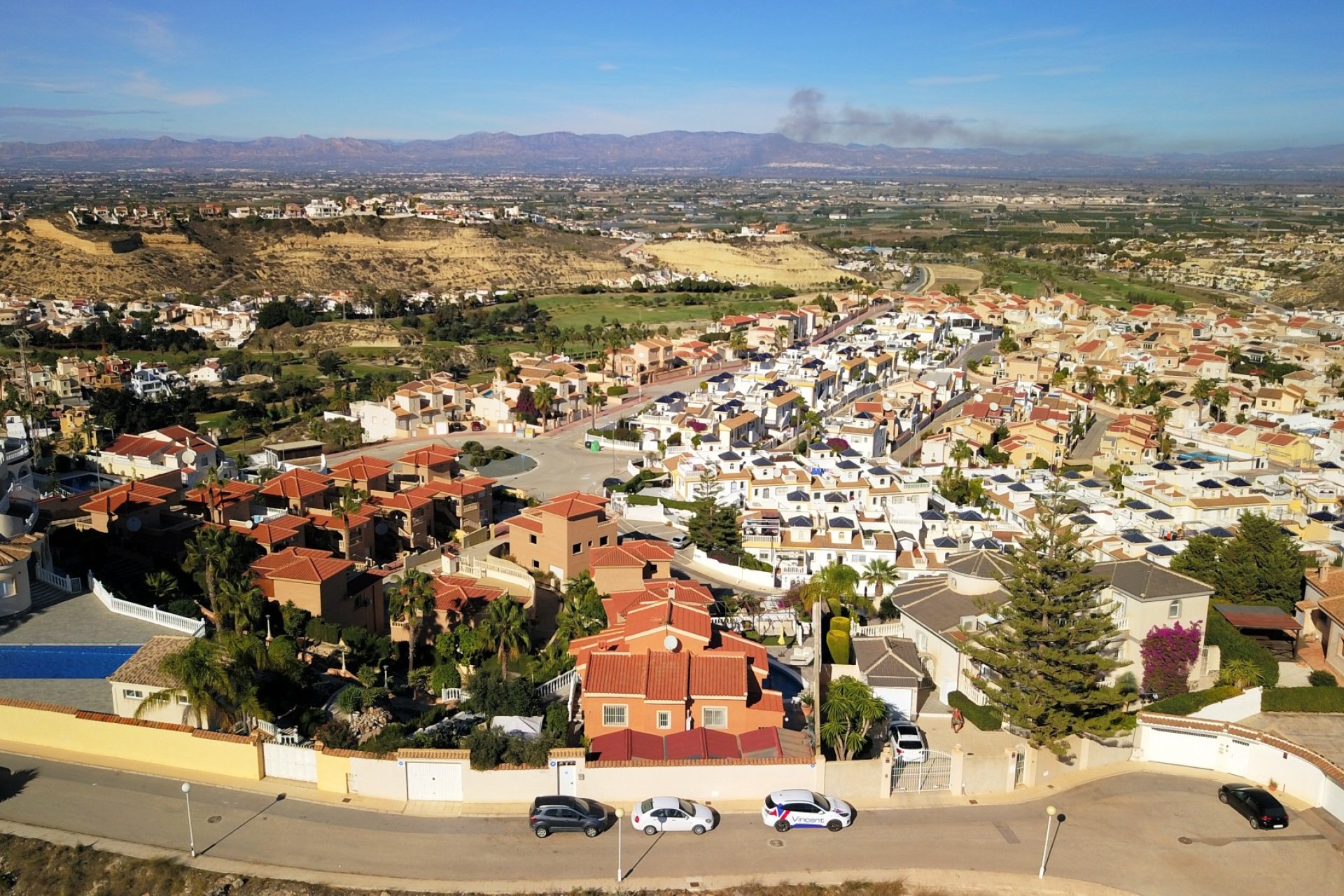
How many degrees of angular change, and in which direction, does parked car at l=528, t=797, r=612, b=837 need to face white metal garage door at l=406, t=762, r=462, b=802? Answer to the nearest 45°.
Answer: approximately 135° to its left

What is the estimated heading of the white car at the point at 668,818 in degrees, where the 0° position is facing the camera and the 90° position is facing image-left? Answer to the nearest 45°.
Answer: approximately 270°

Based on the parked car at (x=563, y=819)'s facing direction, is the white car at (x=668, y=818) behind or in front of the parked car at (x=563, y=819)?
in front

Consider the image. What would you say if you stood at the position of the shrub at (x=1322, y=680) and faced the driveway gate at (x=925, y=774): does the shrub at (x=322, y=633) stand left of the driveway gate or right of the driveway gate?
right

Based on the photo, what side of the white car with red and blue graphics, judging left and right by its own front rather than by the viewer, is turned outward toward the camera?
right

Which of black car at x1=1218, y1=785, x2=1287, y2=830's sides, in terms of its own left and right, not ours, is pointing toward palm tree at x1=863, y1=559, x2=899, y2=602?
front

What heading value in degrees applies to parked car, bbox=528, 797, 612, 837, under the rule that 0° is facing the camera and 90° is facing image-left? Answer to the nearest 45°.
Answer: approximately 270°

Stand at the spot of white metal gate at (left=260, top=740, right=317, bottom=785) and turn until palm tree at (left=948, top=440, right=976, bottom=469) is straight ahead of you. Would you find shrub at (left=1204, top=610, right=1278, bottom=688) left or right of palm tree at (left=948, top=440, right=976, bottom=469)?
right

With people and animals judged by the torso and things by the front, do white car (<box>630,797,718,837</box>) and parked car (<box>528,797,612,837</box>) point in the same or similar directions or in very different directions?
same or similar directions

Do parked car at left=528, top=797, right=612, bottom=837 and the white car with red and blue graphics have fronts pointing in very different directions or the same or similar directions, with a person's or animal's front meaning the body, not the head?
same or similar directions

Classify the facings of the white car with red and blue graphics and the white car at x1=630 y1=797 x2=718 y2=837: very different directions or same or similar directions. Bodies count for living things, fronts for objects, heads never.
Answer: same or similar directions

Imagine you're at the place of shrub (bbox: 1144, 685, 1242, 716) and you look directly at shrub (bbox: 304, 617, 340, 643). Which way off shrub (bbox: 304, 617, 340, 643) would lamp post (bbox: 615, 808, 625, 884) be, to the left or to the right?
left
